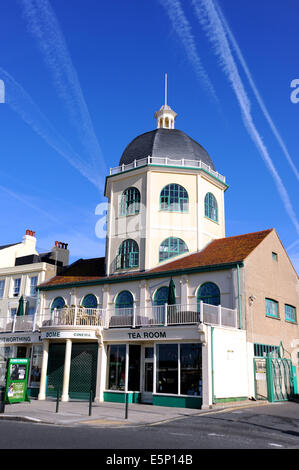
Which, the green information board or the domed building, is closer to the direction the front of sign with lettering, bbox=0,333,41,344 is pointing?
the green information board

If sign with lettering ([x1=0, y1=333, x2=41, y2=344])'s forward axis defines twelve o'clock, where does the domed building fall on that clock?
The domed building is roughly at 10 o'clock from the sign with lettering.

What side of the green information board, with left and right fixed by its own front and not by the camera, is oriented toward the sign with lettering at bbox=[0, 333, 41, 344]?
back

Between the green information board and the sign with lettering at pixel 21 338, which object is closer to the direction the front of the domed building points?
the green information board

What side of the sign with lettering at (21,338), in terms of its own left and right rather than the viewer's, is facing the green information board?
front

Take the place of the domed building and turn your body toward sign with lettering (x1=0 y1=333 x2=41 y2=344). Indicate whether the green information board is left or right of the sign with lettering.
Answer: left

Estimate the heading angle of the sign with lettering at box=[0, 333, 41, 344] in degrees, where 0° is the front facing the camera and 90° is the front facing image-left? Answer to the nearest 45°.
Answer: approximately 0°

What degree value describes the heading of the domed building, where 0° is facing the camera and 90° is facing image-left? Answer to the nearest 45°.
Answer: approximately 45°

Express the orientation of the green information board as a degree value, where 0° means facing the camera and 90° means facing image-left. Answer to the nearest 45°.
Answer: approximately 0°

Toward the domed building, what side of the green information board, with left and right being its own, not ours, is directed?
left

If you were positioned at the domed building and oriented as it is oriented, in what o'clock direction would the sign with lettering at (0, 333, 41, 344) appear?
The sign with lettering is roughly at 2 o'clock from the domed building.

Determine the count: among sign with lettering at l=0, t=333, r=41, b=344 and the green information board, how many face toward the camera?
2
